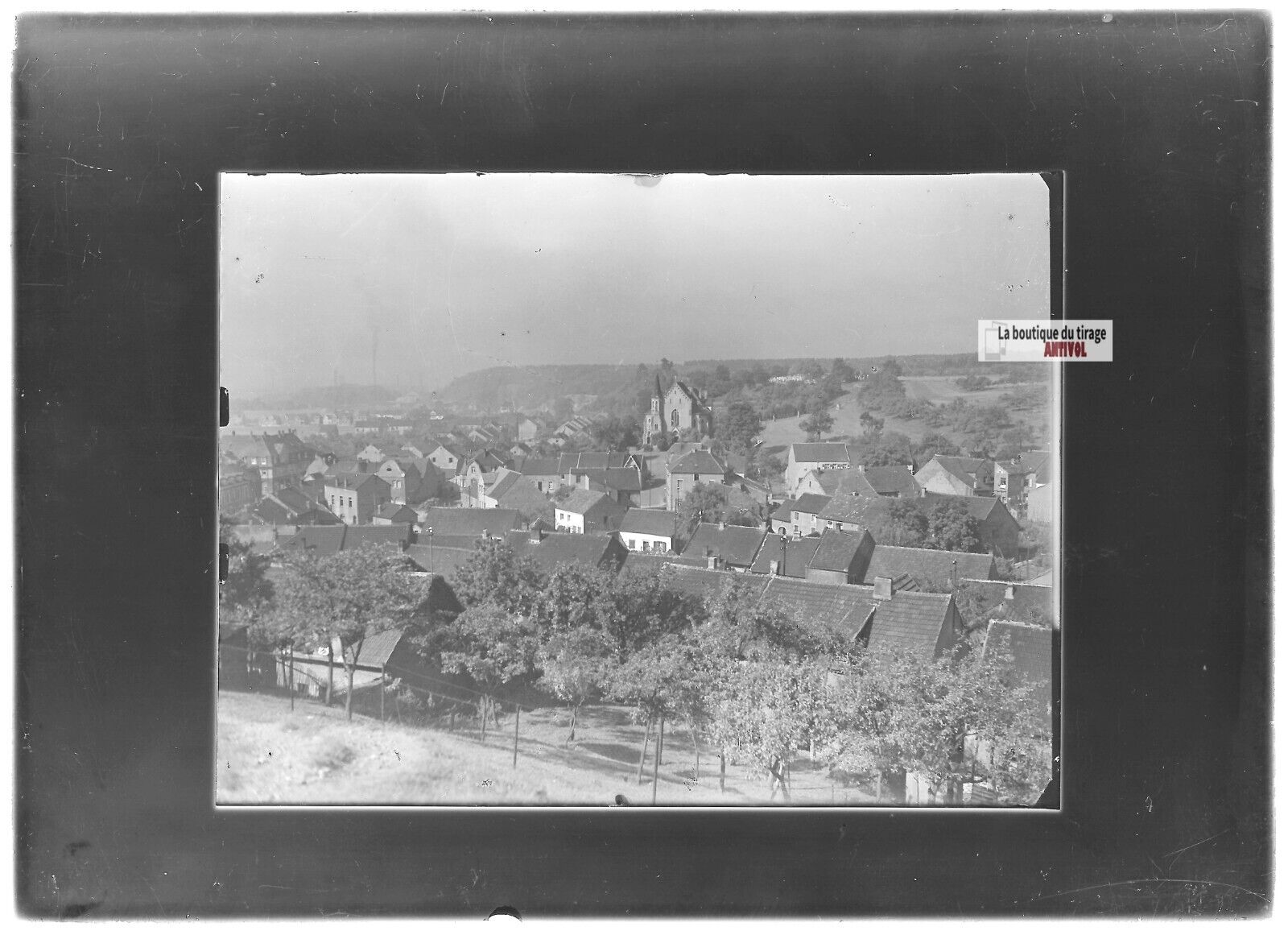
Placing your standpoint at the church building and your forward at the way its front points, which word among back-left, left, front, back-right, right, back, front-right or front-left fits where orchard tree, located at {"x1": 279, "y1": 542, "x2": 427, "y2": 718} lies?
front-right

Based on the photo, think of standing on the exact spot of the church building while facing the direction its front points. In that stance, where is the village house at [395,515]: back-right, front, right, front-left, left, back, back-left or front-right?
front-right

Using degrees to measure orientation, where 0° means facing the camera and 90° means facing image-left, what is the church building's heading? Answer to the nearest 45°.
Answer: approximately 45°
